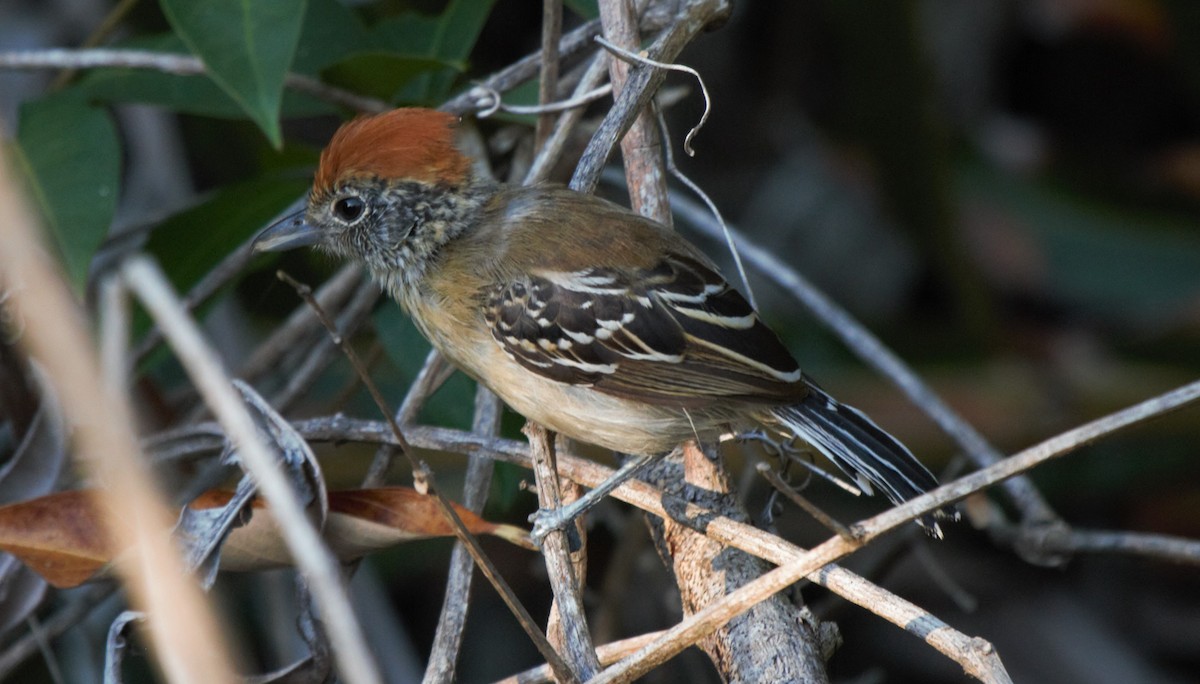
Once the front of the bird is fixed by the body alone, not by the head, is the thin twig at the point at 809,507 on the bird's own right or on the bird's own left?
on the bird's own left

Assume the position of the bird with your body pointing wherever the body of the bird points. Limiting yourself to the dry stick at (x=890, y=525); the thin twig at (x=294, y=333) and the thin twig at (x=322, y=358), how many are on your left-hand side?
1

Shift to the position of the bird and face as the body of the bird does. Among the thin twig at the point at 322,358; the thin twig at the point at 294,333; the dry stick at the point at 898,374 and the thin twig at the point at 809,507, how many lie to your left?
1

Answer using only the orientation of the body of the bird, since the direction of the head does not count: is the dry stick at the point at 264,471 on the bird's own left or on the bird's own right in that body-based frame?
on the bird's own left

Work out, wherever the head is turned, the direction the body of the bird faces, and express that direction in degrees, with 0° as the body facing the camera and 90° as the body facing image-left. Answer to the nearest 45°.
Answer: approximately 90°

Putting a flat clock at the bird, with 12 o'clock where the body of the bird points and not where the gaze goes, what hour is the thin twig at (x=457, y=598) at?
The thin twig is roughly at 11 o'clock from the bird.
